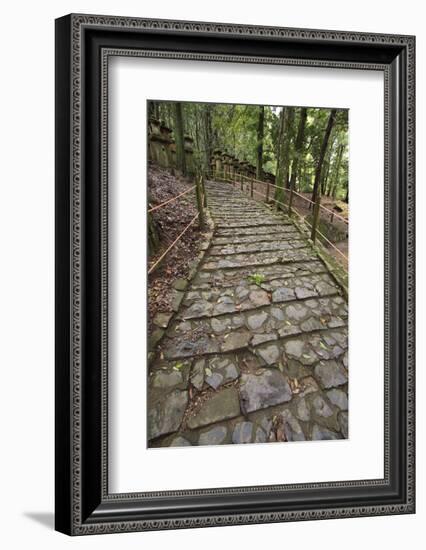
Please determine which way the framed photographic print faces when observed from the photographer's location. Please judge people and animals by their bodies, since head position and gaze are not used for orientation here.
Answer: facing the viewer and to the right of the viewer
